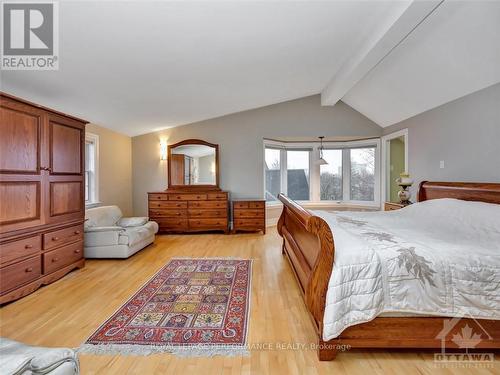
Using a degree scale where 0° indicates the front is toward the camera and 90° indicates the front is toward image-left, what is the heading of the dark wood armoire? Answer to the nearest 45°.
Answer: approximately 315°

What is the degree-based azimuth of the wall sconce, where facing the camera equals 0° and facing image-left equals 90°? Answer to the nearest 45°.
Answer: approximately 0°

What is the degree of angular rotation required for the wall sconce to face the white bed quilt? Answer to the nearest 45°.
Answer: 0° — it already faces it

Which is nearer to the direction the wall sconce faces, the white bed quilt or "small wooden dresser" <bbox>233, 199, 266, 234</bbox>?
the white bed quilt

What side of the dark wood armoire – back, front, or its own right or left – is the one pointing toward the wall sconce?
left

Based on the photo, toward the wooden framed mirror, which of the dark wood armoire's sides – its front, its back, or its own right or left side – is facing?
left

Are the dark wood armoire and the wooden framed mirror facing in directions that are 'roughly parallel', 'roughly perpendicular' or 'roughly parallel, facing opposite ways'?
roughly perpendicular

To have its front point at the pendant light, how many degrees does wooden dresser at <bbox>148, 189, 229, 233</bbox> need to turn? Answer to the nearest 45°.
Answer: approximately 90° to its left

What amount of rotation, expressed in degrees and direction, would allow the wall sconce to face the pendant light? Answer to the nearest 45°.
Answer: approximately 90° to its left

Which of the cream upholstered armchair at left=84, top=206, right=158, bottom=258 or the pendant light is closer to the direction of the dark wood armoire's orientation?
the pendant light

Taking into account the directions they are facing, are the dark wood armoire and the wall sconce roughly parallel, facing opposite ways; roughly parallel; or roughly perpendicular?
roughly perpendicular

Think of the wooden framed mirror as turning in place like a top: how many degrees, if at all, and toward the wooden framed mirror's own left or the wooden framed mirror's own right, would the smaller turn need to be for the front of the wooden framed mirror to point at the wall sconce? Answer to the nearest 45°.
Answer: approximately 90° to the wooden framed mirror's own right

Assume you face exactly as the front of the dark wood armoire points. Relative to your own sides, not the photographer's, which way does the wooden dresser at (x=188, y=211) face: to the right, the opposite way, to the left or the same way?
to the right

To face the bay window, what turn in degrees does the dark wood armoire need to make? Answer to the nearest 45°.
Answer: approximately 45° to its left
